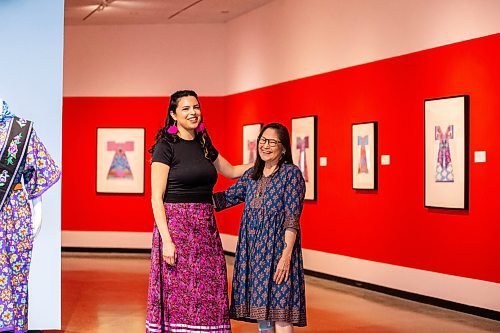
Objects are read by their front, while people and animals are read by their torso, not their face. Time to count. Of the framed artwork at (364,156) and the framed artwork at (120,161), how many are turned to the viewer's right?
0

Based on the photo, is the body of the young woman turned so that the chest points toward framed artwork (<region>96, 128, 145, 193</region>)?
no

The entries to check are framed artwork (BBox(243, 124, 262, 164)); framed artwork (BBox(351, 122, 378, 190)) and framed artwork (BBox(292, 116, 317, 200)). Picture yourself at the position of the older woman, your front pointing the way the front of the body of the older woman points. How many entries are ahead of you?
0

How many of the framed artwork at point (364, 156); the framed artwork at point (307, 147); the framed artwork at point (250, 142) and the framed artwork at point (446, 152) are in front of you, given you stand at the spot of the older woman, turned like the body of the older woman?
0

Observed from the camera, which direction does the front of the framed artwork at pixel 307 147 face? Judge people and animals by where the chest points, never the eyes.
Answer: facing the viewer and to the left of the viewer

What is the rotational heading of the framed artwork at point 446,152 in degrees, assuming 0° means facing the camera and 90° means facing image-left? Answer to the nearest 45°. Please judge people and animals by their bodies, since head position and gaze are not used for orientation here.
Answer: approximately 45°

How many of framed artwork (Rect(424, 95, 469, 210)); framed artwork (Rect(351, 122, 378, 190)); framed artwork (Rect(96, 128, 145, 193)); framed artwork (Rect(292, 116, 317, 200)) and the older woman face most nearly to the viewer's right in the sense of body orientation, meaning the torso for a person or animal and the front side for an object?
0

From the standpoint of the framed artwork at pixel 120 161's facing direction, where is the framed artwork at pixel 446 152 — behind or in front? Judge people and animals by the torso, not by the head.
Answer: in front

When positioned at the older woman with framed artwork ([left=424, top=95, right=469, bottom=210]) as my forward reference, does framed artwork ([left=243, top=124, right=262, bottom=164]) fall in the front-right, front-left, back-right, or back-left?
front-left

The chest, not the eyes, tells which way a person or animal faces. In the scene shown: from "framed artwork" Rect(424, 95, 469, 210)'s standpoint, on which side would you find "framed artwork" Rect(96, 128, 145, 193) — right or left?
on its right

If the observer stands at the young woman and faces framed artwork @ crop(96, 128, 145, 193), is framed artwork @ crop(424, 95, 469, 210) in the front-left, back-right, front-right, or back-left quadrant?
front-right

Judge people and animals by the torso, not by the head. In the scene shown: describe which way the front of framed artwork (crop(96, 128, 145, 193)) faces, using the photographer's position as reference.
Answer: facing the viewer

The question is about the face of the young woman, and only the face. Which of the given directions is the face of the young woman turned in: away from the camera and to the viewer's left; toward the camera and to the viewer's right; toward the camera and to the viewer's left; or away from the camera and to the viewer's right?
toward the camera and to the viewer's right

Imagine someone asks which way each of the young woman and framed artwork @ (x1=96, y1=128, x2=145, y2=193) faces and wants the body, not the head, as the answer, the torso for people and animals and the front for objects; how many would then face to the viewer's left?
0

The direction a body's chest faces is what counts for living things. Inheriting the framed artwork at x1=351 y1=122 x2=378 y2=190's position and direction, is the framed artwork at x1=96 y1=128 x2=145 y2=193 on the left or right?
on its right
